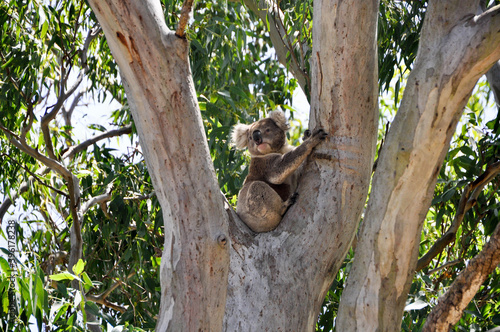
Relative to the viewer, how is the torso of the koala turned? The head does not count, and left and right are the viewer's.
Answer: facing to the right of the viewer
